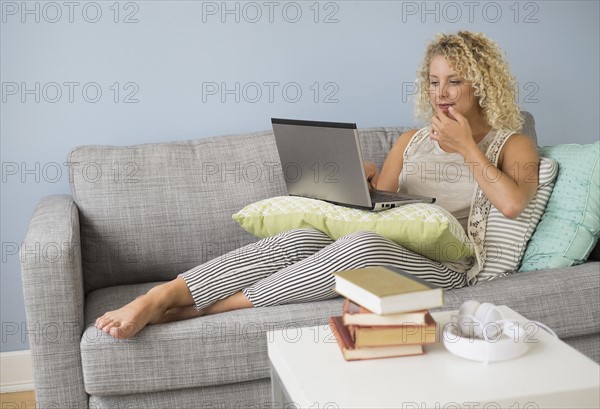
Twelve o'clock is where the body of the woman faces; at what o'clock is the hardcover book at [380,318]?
The hardcover book is roughly at 11 o'clock from the woman.

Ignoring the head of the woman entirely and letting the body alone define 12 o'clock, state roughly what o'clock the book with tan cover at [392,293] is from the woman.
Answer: The book with tan cover is roughly at 11 o'clock from the woman.

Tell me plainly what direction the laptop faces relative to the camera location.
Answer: facing away from the viewer and to the right of the viewer

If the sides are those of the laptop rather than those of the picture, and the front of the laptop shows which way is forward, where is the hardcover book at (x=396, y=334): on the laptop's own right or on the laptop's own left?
on the laptop's own right

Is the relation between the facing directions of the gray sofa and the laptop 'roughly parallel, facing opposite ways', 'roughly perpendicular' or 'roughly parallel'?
roughly perpendicular

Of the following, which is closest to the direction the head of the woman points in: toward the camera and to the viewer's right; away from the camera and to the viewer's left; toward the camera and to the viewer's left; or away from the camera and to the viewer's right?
toward the camera and to the viewer's left

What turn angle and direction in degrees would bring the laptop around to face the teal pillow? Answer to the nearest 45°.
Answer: approximately 45° to its right

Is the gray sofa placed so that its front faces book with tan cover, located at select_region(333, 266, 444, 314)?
yes

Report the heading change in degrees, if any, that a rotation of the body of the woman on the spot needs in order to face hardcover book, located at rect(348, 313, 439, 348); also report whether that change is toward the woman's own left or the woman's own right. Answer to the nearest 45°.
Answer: approximately 45° to the woman's own left

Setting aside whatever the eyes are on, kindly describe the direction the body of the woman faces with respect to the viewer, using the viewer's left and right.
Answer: facing the viewer and to the left of the viewer

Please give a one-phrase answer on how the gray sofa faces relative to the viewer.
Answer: facing the viewer and to the right of the viewer

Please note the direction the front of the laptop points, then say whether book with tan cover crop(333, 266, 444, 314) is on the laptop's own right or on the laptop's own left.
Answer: on the laptop's own right

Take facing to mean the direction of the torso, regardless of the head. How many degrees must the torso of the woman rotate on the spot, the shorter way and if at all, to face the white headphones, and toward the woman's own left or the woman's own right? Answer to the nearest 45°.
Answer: approximately 45° to the woman's own left
